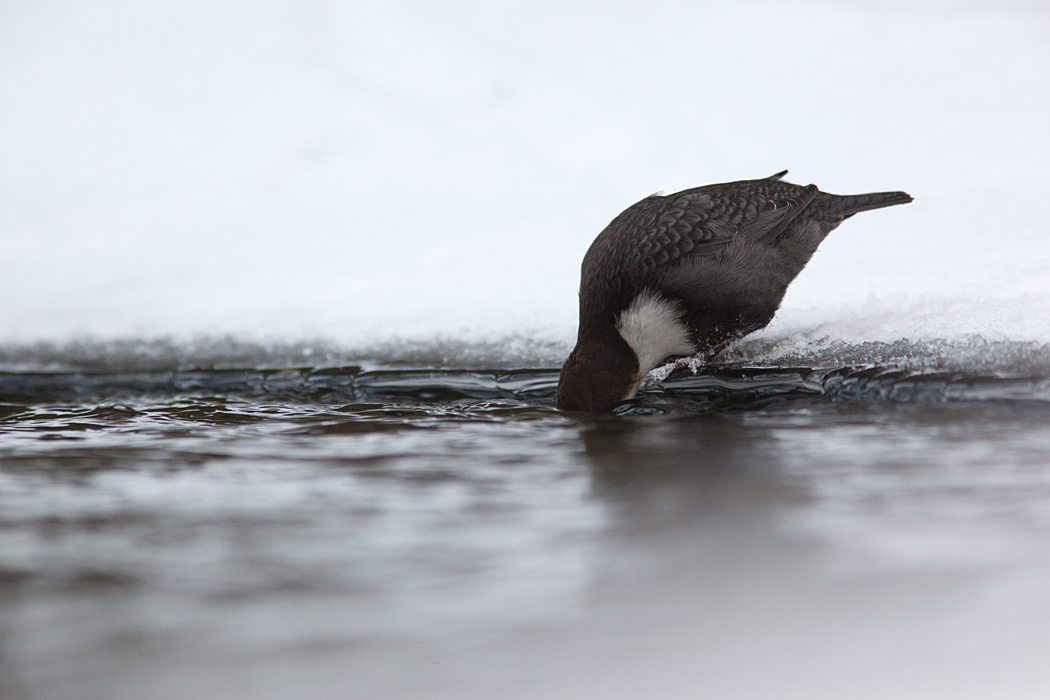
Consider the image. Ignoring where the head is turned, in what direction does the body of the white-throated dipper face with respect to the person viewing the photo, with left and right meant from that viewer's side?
facing to the left of the viewer
